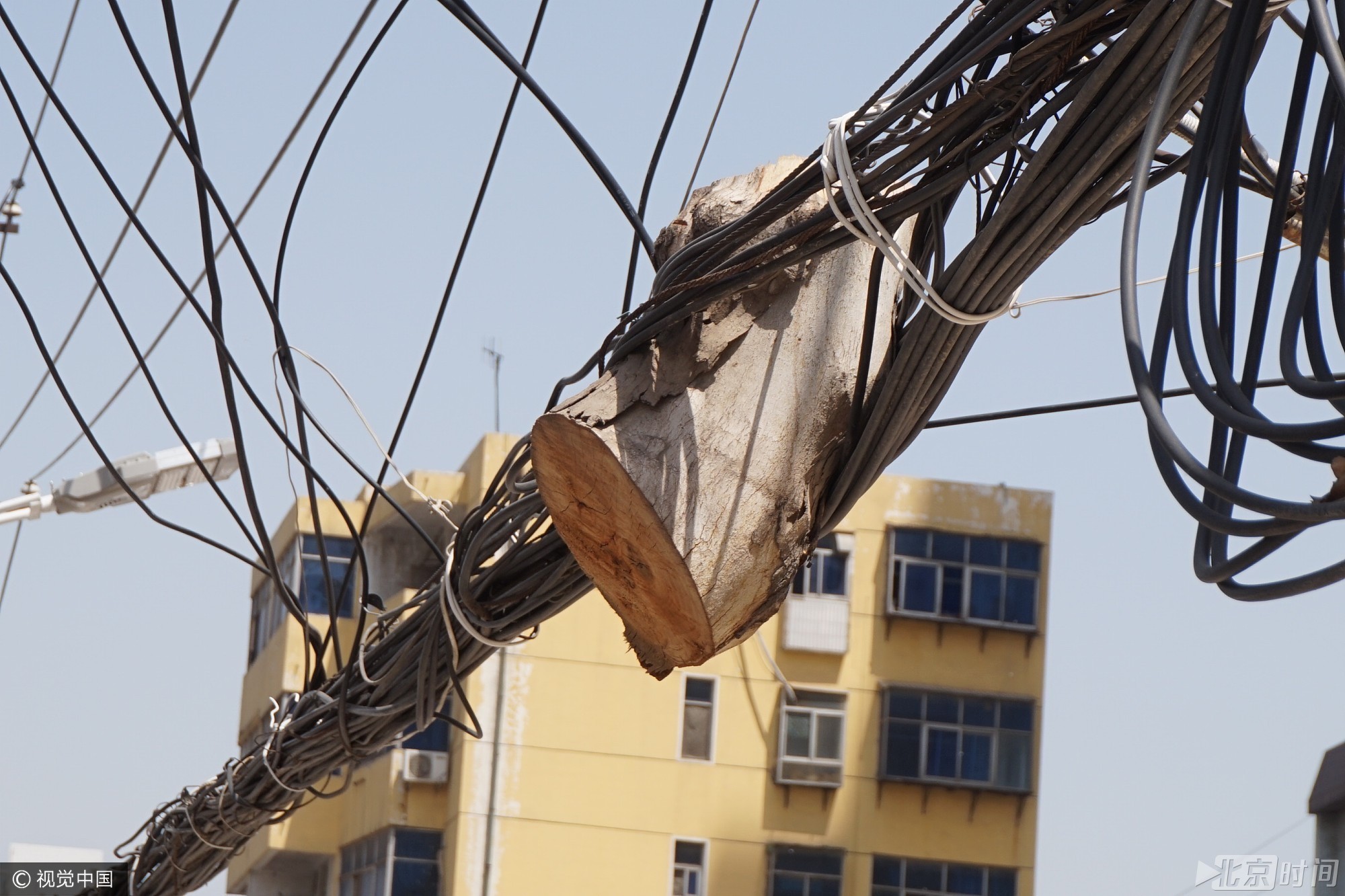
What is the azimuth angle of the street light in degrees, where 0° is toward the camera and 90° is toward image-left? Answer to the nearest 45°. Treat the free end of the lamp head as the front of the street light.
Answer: approximately 270°

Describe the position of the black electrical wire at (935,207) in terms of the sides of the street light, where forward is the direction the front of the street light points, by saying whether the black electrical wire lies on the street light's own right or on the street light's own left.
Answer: on the street light's own right

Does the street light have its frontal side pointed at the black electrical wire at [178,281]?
no

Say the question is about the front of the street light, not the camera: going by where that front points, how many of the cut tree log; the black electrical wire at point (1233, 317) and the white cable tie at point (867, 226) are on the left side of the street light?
0
